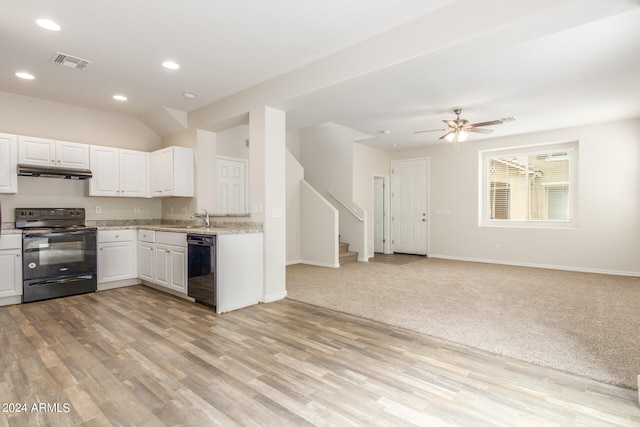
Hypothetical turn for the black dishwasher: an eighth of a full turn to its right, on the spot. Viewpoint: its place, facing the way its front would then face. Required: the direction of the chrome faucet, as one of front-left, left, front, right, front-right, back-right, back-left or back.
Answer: right

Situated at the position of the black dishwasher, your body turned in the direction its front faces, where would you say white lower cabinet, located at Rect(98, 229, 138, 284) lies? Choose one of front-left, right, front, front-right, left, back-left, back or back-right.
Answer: right

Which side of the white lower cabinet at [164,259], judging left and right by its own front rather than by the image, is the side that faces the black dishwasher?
left

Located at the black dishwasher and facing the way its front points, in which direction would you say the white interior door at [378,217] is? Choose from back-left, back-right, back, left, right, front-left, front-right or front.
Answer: back

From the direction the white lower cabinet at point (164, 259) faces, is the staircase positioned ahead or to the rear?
to the rear

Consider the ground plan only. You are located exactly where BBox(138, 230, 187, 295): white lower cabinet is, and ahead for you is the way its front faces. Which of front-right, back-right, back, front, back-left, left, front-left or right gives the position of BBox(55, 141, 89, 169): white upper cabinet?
right

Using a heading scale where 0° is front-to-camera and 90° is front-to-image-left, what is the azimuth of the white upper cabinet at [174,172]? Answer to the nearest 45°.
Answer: approximately 45°
